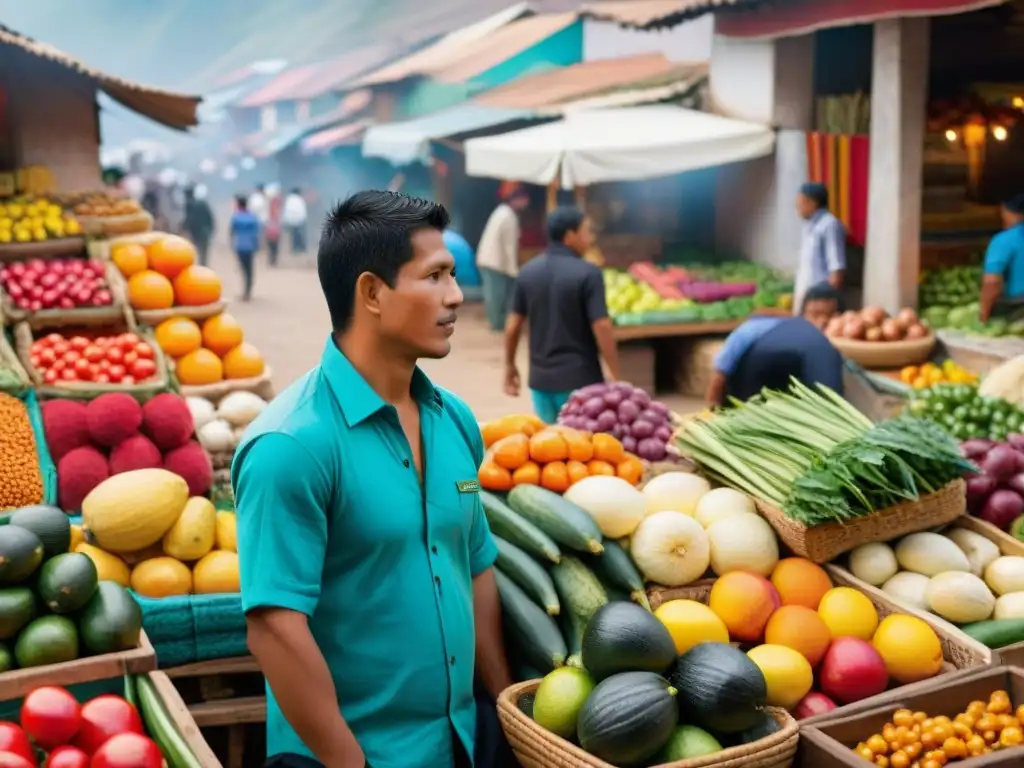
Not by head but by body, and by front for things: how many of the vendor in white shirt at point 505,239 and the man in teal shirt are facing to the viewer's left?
0

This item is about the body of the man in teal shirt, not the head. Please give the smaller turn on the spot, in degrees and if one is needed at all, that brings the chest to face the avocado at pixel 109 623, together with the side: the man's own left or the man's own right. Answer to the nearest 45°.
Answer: approximately 180°

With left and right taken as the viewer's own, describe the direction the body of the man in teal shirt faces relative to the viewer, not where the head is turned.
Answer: facing the viewer and to the right of the viewer

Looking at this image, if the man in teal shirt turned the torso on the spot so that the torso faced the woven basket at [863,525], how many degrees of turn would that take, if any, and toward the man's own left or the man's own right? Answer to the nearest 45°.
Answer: approximately 90° to the man's own left

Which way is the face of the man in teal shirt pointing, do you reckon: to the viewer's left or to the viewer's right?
to the viewer's right

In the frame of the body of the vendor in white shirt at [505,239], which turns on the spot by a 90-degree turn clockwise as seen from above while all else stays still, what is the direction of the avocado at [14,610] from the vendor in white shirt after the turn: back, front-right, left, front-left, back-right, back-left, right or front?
front

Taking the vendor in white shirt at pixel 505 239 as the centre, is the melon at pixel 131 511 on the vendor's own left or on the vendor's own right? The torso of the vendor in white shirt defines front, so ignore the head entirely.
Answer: on the vendor's own right
